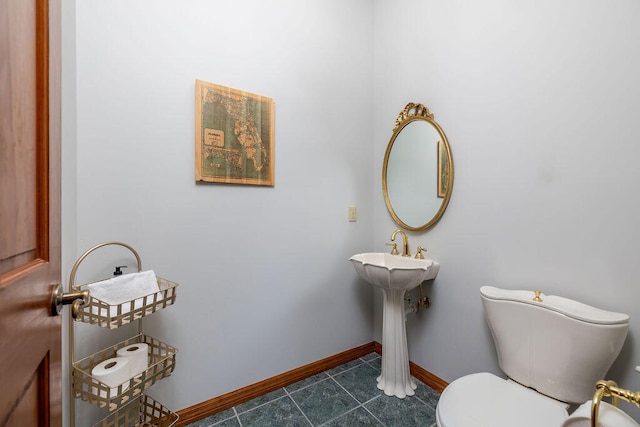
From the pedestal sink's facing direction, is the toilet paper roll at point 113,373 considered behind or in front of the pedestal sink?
in front

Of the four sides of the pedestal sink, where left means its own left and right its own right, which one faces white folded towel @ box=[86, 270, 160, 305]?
front

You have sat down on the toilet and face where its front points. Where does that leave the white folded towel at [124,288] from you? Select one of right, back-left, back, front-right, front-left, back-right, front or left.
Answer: front

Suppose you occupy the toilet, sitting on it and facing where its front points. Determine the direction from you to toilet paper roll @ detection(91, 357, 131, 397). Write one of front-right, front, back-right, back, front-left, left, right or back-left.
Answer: front

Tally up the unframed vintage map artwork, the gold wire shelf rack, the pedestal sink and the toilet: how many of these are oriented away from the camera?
0

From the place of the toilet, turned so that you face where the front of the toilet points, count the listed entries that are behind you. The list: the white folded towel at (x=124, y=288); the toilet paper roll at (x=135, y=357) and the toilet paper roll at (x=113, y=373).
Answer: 0

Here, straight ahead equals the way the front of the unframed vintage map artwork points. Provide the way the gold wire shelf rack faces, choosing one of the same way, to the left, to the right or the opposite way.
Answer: the same way

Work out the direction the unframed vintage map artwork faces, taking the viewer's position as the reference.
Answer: facing the viewer and to the right of the viewer

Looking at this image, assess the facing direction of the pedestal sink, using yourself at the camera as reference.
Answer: facing the viewer and to the left of the viewer

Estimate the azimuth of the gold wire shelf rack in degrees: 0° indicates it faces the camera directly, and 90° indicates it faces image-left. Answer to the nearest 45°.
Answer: approximately 315°

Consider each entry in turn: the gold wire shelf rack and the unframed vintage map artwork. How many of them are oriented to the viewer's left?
0

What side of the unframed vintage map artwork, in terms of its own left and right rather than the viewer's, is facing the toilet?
front
